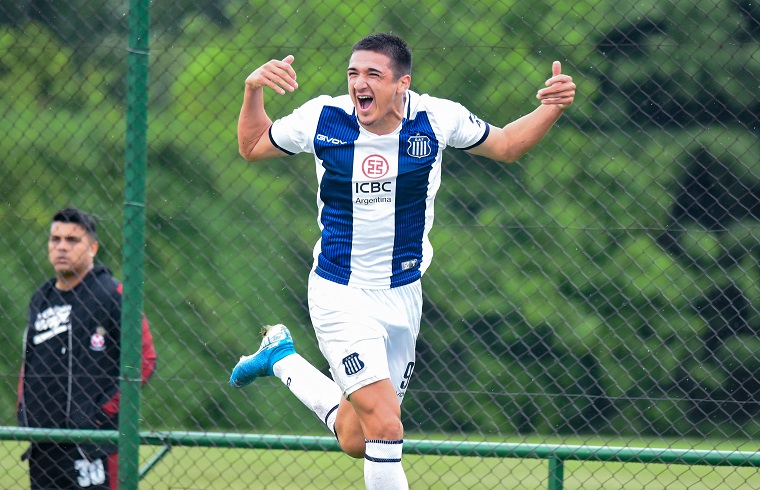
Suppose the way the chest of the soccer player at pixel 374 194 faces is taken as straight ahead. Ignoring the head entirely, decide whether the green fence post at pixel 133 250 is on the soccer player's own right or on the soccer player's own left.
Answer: on the soccer player's own right

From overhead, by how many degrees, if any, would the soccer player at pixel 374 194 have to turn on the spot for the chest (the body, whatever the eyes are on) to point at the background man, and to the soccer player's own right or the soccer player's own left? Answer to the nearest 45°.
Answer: approximately 135° to the soccer player's own right

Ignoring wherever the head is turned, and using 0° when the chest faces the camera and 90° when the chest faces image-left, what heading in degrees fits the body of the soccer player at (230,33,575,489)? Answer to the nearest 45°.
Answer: approximately 0°
